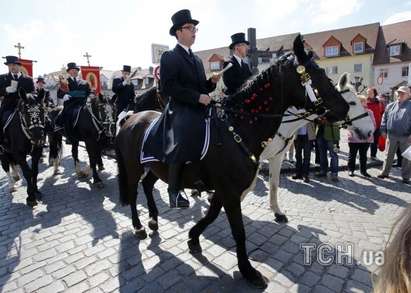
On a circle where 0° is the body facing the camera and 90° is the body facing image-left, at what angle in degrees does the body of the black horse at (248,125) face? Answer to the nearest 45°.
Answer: approximately 315°

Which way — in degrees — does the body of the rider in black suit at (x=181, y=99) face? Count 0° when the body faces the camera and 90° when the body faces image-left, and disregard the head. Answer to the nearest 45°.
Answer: approximately 315°

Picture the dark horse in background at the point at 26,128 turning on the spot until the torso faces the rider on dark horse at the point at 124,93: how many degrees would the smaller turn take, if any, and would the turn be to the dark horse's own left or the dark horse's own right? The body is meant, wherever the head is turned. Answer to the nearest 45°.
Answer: approximately 135° to the dark horse's own left

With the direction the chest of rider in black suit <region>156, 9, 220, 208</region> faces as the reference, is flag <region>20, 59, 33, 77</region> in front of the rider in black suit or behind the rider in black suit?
behind

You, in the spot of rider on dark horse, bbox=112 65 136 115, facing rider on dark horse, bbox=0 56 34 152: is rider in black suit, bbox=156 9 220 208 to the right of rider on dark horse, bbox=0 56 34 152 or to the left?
left

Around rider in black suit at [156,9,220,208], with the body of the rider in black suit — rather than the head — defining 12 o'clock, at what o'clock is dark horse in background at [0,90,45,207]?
The dark horse in background is roughly at 6 o'clock from the rider in black suit.

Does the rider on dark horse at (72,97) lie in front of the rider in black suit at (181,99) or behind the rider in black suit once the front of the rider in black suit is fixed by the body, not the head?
behind

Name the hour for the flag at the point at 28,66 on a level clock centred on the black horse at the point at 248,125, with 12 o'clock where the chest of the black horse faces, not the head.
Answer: The flag is roughly at 6 o'clock from the black horse.

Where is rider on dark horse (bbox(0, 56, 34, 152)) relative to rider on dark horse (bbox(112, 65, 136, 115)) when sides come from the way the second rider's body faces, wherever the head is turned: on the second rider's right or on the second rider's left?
on the second rider's right

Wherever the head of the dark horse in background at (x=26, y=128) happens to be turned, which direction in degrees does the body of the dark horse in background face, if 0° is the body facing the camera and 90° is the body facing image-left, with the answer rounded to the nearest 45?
approximately 0°

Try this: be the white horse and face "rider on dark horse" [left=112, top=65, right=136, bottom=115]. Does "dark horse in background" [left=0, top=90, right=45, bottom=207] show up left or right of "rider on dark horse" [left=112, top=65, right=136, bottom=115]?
left
